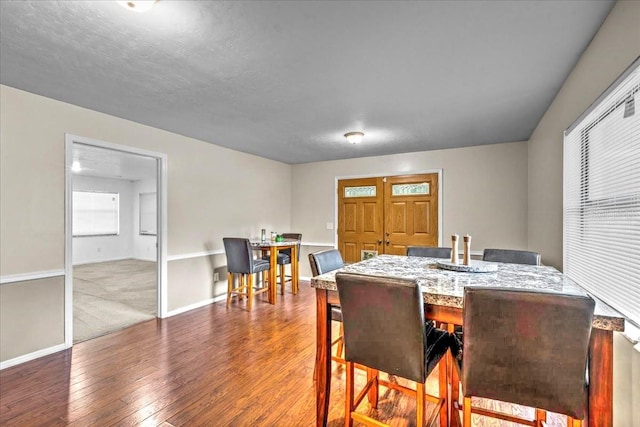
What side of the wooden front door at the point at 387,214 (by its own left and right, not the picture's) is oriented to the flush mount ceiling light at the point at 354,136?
front

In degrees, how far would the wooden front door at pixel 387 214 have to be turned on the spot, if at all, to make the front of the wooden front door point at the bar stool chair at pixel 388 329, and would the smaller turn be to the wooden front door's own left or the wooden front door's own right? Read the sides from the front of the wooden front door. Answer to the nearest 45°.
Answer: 0° — it already faces it

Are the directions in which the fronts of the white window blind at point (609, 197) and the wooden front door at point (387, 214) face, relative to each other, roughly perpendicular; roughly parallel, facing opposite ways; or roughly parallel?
roughly perpendicular

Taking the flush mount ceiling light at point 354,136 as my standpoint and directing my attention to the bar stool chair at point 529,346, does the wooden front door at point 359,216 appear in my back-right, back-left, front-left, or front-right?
back-left

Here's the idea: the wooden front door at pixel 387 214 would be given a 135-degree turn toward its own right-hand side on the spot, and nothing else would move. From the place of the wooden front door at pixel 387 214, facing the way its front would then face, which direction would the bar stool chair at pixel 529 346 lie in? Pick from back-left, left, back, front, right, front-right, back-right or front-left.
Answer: back-left

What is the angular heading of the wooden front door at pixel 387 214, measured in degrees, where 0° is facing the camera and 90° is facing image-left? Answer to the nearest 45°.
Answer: approximately 0°

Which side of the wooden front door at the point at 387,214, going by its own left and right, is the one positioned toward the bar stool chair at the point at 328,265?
front

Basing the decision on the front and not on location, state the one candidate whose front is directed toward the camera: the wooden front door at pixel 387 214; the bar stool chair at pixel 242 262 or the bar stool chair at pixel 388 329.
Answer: the wooden front door

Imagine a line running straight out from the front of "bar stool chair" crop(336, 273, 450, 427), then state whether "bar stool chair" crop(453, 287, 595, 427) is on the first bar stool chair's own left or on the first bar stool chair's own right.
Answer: on the first bar stool chair's own right

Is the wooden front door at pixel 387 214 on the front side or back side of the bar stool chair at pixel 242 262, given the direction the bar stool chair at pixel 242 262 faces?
on the front side

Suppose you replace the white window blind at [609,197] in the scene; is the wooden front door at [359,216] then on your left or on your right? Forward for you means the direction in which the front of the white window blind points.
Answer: on your right

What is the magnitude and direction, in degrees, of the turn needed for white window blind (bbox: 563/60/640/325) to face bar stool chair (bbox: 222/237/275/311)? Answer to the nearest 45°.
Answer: approximately 45° to its right

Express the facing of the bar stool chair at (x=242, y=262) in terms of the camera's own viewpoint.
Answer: facing away from the viewer and to the right of the viewer

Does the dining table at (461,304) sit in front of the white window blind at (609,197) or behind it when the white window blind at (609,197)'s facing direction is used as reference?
in front

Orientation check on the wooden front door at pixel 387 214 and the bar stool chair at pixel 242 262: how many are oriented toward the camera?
1
